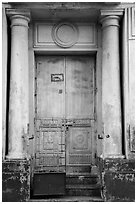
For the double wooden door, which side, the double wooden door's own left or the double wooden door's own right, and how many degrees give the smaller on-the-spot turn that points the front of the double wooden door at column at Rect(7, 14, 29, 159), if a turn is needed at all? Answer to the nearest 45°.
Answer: approximately 45° to the double wooden door's own right

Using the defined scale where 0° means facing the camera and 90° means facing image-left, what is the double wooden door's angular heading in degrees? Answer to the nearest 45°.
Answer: approximately 0°

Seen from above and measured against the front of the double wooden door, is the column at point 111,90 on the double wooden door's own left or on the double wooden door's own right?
on the double wooden door's own left

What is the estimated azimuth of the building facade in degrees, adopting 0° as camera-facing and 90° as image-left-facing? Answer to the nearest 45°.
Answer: approximately 0°
